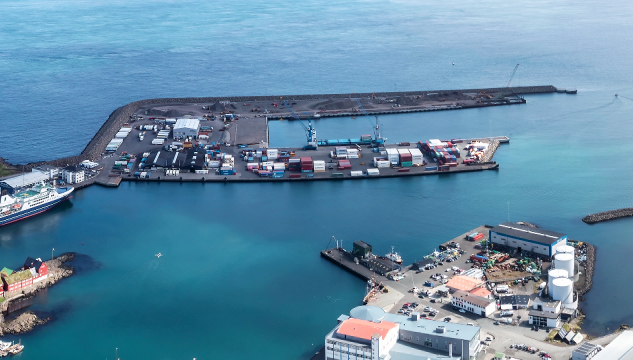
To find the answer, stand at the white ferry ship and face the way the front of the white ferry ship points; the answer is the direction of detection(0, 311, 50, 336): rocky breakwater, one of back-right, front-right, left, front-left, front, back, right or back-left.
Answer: back-right

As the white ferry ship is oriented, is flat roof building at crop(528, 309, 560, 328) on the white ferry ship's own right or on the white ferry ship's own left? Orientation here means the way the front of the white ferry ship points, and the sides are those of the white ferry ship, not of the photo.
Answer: on the white ferry ship's own right

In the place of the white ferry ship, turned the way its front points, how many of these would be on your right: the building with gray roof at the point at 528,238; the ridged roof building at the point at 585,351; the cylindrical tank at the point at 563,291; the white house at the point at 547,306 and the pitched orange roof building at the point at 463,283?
5

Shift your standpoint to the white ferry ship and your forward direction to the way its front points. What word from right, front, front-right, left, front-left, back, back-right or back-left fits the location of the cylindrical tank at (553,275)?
right

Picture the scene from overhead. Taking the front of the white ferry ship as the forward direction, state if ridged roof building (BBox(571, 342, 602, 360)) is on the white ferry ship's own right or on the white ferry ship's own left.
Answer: on the white ferry ship's own right

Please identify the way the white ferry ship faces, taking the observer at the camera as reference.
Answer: facing away from the viewer and to the right of the viewer

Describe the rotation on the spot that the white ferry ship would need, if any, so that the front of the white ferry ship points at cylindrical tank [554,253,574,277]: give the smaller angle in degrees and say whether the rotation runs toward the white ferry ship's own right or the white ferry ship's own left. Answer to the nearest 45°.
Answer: approximately 90° to the white ferry ship's own right

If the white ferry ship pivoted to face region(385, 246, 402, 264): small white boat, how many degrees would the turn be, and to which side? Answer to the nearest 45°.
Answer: approximately 90° to its right

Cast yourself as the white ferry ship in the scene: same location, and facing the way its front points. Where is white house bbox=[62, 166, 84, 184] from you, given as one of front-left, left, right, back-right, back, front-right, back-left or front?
front

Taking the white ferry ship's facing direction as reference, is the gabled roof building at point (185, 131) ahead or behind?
ahead

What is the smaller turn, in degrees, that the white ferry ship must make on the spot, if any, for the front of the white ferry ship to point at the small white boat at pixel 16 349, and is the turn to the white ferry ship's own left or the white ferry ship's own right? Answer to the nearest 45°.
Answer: approximately 135° to the white ferry ship's own right

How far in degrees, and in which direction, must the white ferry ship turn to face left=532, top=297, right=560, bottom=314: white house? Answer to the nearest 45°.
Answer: approximately 90° to its right

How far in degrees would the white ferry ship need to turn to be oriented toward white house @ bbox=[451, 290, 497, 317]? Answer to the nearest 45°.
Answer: approximately 90° to its right

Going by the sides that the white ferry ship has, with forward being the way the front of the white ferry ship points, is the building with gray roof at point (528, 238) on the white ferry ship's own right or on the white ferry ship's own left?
on the white ferry ship's own right
